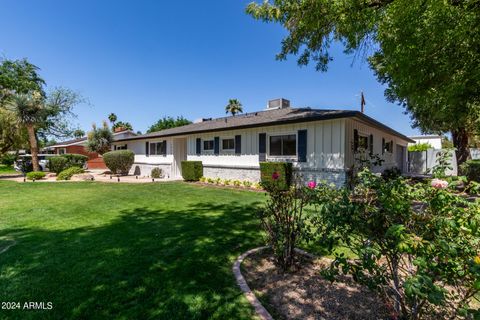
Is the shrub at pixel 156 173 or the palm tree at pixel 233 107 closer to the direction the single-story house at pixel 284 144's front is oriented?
the shrub

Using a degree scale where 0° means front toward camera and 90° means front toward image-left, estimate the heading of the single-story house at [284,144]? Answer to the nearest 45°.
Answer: approximately 45°

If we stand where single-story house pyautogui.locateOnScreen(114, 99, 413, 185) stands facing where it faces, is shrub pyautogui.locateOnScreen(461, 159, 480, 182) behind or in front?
behind

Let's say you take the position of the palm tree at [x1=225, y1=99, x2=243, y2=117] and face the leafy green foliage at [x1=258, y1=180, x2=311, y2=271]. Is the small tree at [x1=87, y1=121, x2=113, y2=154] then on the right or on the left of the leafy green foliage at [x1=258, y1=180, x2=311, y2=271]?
right

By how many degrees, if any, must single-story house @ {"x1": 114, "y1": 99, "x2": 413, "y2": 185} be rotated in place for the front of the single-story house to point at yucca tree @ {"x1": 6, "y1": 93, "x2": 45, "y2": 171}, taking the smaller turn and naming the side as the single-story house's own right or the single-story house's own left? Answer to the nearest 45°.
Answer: approximately 45° to the single-story house's own right

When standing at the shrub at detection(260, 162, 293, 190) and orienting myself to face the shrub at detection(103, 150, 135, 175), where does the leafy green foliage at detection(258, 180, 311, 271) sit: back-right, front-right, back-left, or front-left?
back-left

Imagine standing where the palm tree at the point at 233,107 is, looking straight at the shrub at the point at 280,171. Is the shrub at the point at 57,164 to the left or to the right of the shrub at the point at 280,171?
right

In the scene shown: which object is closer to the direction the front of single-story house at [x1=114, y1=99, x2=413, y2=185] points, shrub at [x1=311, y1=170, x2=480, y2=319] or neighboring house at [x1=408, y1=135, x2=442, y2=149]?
the shrub

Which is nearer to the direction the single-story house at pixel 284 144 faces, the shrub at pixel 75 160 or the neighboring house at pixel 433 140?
the shrub

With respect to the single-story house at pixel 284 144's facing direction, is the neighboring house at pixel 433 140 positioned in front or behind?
behind

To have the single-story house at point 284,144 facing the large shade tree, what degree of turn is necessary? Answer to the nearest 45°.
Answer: approximately 90° to its left

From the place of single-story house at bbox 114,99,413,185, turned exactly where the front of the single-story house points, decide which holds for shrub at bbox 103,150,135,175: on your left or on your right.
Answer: on your right

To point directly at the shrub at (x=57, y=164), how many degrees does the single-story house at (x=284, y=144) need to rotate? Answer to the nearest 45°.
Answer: approximately 45° to its right

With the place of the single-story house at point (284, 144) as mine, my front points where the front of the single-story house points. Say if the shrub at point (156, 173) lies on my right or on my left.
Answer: on my right
